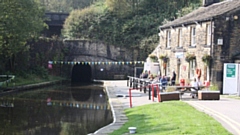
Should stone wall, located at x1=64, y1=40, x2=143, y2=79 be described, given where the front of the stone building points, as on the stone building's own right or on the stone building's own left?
on the stone building's own right

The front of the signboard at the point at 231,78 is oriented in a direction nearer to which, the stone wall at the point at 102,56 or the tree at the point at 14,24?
the tree

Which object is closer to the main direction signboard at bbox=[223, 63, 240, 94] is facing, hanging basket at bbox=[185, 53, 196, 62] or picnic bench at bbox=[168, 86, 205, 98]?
the picnic bench

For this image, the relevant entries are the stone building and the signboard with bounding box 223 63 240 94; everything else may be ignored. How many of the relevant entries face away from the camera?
0

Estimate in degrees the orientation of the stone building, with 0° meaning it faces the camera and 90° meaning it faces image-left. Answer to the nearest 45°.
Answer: approximately 45°

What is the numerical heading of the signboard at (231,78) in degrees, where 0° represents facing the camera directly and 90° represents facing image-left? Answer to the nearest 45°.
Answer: approximately 0°
